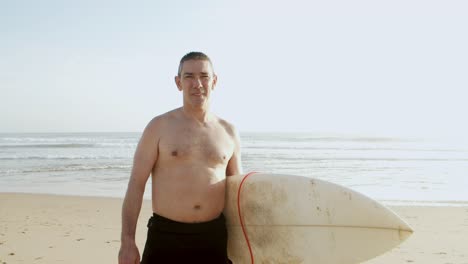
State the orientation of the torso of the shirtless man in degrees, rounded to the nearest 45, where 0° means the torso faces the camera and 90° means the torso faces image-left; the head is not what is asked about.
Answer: approximately 0°
